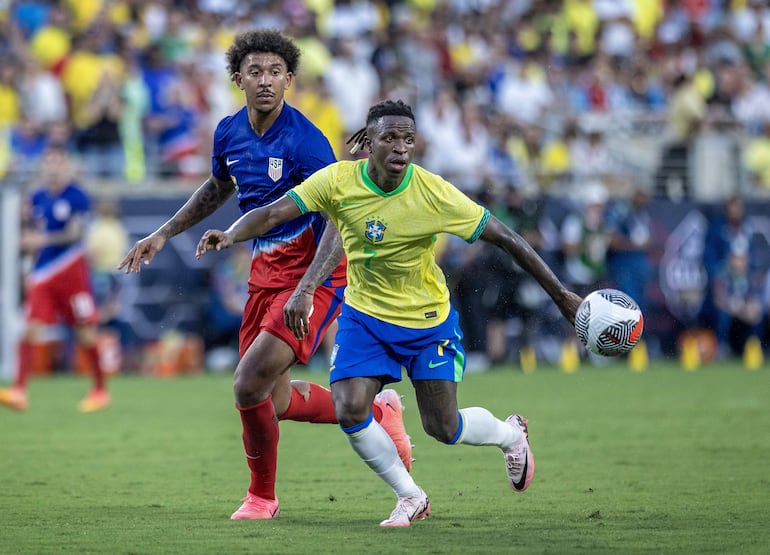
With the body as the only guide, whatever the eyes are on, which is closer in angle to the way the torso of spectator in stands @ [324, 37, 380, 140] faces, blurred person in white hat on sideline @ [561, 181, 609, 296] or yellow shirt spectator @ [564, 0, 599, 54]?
the blurred person in white hat on sideline

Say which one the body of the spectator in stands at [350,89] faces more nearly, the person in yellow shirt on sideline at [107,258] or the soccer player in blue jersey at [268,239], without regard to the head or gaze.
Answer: the soccer player in blue jersey

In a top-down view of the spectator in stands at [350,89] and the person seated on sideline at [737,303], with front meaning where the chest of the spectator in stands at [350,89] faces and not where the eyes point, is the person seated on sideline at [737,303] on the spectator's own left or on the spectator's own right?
on the spectator's own left

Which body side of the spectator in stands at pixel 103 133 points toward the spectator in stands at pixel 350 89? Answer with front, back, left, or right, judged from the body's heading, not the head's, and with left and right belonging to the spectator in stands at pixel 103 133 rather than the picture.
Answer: left

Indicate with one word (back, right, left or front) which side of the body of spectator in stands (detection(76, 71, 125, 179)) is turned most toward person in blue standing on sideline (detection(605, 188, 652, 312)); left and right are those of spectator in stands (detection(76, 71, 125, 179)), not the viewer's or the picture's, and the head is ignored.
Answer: left

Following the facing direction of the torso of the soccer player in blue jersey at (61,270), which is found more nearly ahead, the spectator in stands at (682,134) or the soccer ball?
the soccer ball

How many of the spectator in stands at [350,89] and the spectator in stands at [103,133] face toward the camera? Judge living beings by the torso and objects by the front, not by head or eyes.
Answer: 2

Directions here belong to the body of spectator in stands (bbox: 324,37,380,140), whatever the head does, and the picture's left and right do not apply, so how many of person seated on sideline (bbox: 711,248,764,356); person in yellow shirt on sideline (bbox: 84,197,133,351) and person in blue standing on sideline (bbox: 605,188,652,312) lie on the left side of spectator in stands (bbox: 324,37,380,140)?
2

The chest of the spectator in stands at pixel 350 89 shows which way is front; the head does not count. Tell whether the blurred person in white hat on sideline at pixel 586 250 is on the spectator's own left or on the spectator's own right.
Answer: on the spectator's own left

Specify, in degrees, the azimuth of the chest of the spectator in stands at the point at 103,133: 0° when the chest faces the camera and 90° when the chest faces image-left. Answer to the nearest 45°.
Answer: approximately 0°
